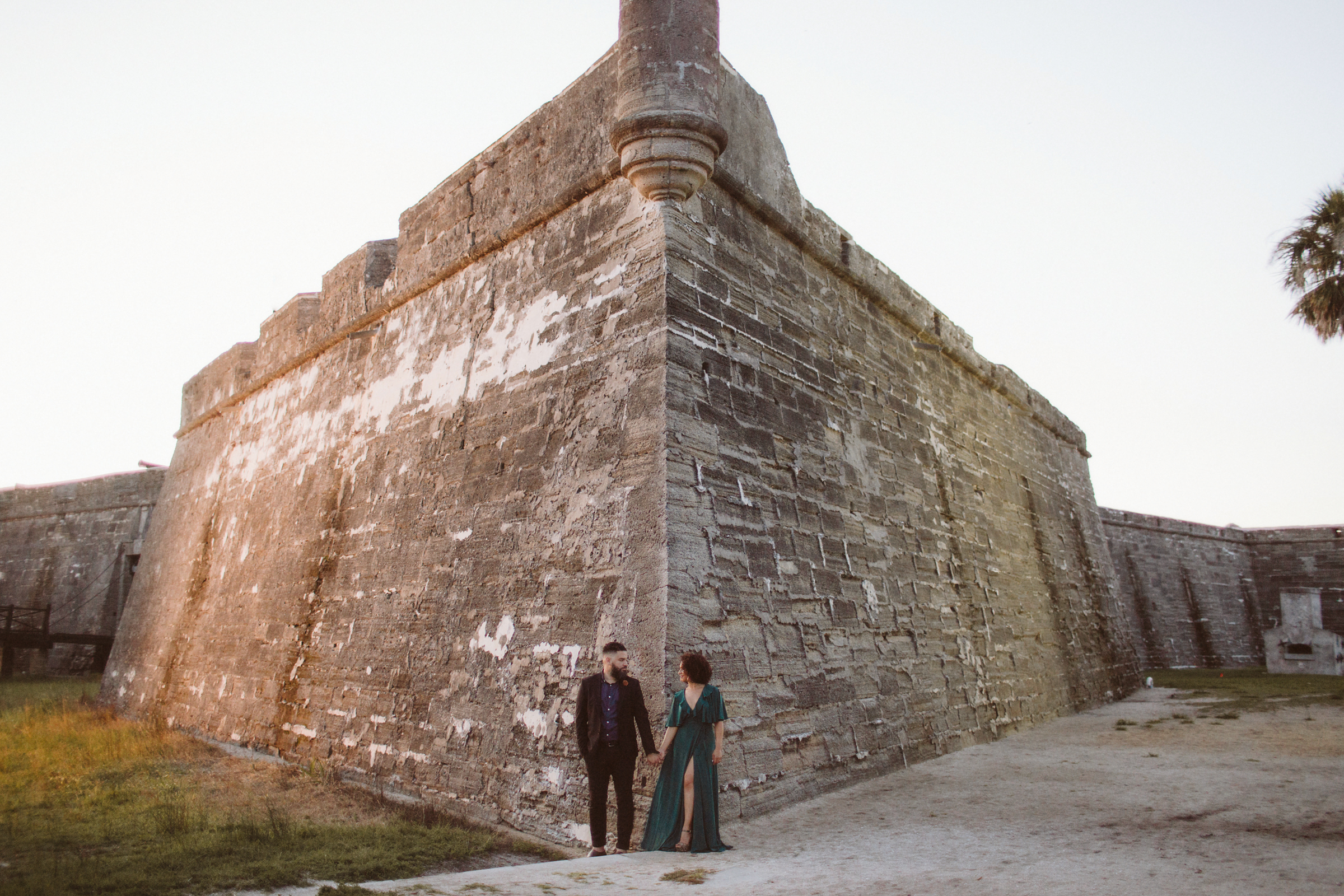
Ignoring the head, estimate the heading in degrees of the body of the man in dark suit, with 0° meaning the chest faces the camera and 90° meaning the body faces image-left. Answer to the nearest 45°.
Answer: approximately 0°

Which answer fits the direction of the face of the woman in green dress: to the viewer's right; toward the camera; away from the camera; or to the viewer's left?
to the viewer's left

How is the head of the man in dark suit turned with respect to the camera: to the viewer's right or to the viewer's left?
to the viewer's right

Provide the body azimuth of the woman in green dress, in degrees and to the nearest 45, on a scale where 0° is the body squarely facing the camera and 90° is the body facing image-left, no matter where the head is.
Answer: approximately 0°

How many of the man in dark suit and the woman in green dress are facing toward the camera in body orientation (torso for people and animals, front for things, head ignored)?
2
